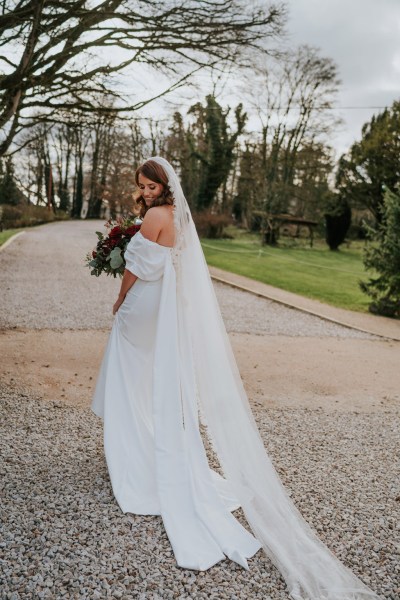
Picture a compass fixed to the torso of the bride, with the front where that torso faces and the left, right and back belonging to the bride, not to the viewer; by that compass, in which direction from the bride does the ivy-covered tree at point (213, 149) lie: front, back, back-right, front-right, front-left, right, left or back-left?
front-right

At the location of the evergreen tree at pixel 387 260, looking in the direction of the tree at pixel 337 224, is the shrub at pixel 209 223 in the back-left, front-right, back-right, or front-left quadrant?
front-left

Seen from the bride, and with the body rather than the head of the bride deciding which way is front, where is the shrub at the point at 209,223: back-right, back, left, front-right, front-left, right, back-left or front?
front-right

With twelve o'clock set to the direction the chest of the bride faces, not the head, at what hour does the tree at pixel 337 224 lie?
The tree is roughly at 2 o'clock from the bride.

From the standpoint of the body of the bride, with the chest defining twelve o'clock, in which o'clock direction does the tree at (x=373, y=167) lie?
The tree is roughly at 2 o'clock from the bride.

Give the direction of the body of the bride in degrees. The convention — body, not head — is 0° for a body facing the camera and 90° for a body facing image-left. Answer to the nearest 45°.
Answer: approximately 135°

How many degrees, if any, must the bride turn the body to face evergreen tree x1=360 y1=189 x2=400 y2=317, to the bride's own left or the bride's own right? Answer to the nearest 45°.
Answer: approximately 45° to the bride's own right
